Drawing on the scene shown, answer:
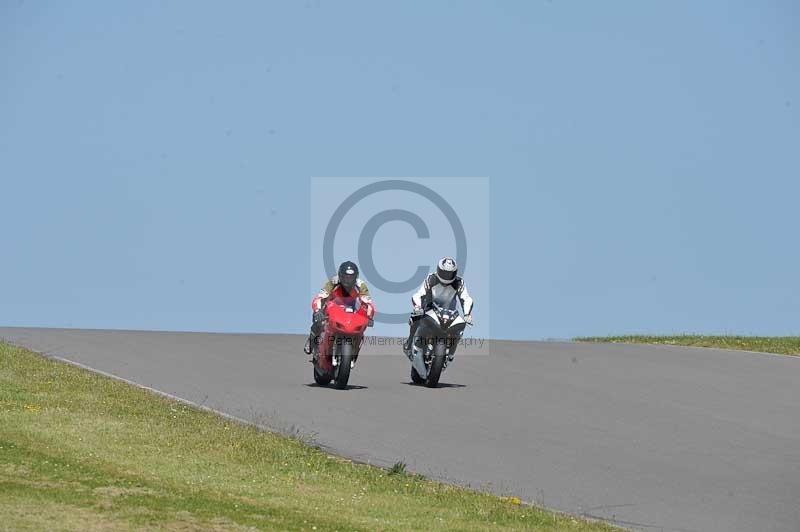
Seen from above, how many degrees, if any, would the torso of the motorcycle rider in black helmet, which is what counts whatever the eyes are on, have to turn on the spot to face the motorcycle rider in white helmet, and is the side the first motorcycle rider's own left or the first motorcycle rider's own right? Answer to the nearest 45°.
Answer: approximately 90° to the first motorcycle rider's own left

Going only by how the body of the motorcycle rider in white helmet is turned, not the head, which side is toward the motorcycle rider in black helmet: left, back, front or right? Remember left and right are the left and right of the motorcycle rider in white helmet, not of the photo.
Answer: right

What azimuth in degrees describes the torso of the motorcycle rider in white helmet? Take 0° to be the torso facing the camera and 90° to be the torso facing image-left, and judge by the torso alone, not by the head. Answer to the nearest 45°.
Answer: approximately 0°

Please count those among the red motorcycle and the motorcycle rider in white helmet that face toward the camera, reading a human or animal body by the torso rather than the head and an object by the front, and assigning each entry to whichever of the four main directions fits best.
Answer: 2

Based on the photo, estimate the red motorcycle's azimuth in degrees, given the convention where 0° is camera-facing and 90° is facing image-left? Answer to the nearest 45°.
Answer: approximately 0°

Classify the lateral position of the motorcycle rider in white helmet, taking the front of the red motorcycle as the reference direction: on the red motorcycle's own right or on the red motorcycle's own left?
on the red motorcycle's own left
